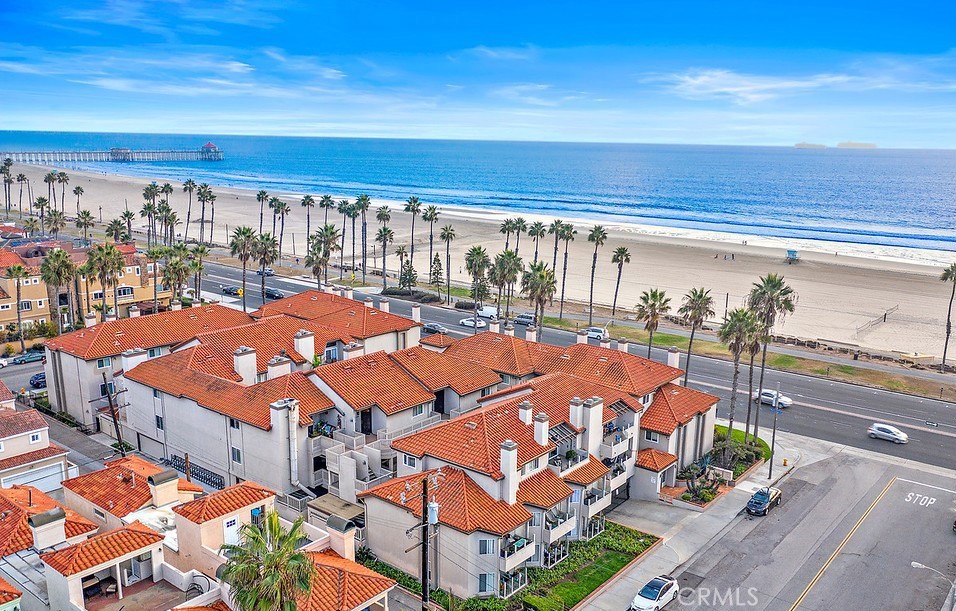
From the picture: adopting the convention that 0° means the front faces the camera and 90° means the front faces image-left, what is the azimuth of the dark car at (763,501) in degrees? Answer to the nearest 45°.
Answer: approximately 45°
